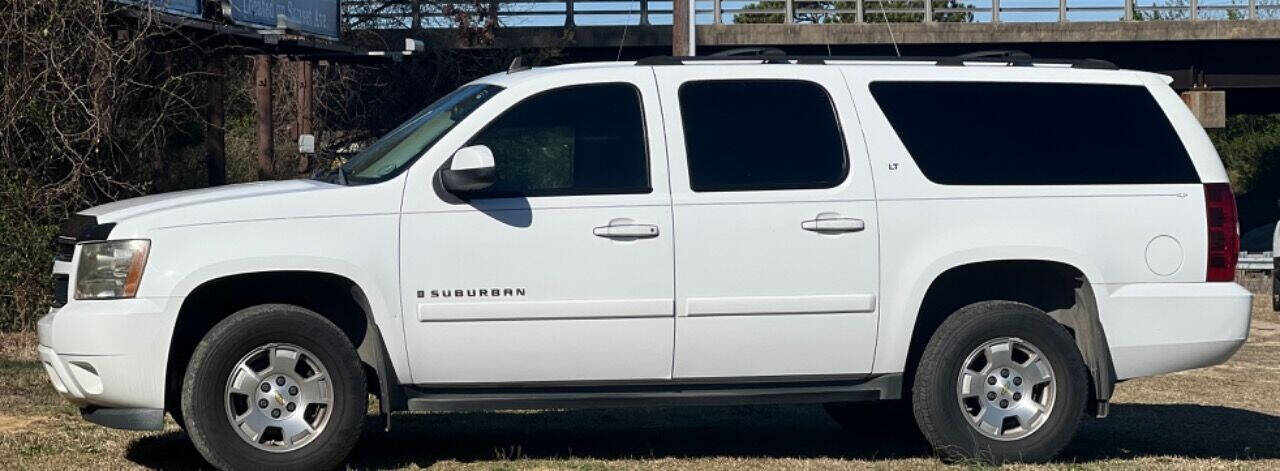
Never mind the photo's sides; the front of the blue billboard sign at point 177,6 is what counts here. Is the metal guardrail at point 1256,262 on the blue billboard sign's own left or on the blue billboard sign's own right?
on the blue billboard sign's own left

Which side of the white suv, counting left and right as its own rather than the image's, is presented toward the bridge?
right

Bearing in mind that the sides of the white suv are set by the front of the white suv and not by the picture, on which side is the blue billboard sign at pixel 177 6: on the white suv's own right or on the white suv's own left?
on the white suv's own right

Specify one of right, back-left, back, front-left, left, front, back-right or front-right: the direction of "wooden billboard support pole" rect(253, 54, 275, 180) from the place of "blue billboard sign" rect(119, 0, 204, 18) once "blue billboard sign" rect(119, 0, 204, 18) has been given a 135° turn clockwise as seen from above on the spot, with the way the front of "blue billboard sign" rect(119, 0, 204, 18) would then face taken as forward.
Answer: right

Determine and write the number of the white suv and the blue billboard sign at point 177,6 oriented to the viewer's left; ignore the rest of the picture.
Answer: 1

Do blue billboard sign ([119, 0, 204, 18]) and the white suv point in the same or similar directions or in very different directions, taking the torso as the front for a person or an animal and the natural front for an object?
very different directions

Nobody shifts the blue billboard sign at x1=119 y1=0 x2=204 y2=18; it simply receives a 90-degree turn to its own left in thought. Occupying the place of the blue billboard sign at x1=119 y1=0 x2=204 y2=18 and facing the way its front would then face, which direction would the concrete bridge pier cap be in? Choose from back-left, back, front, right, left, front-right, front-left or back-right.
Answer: front

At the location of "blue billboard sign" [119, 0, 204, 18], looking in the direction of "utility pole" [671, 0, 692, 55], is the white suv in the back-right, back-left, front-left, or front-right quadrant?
front-right

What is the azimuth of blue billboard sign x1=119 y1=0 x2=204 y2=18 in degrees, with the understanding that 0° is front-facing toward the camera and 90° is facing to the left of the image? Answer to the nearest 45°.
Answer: approximately 315°

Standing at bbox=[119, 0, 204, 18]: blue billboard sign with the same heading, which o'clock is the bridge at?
The bridge is roughly at 9 o'clock from the blue billboard sign.

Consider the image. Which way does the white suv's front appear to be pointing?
to the viewer's left
